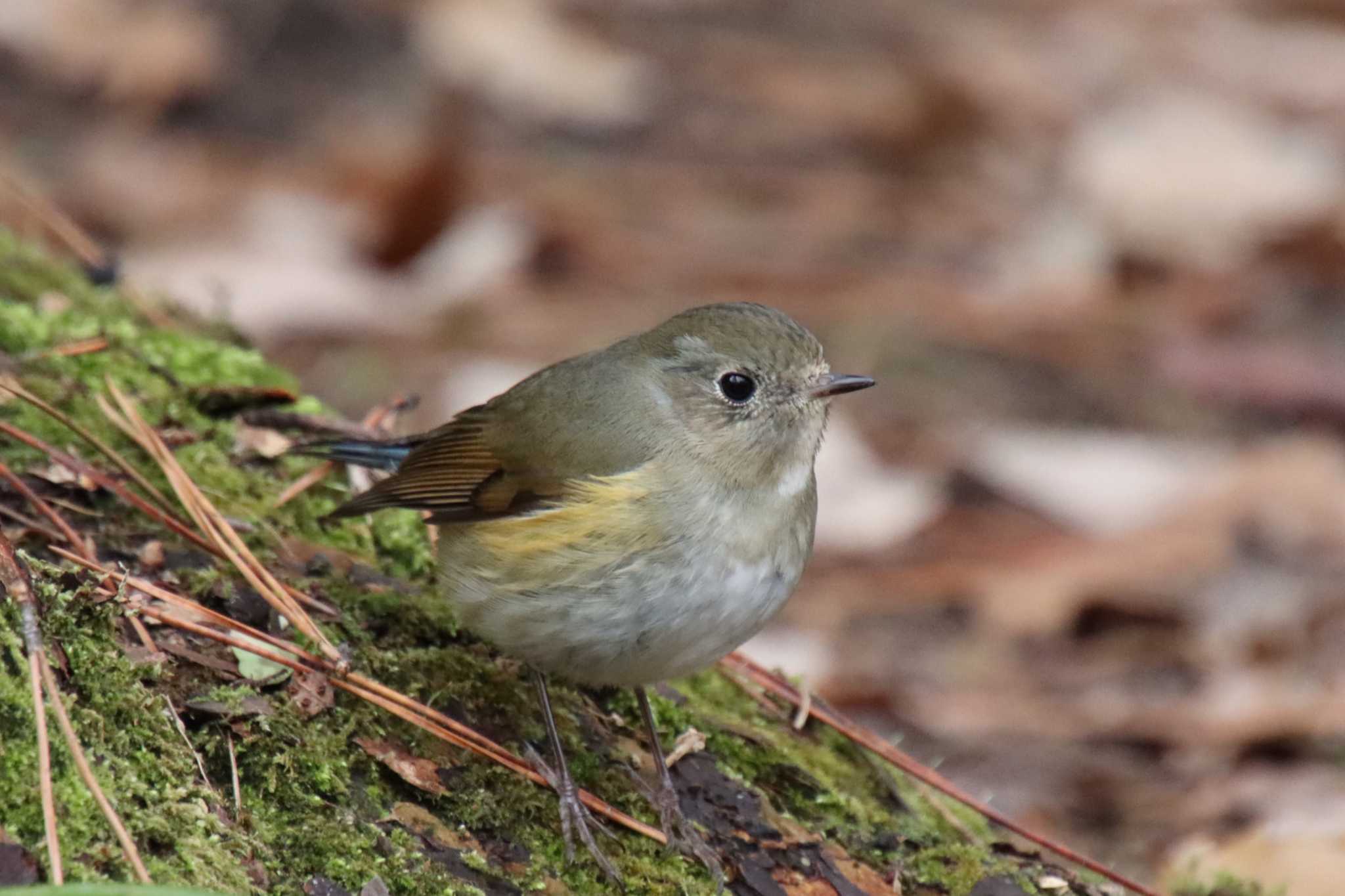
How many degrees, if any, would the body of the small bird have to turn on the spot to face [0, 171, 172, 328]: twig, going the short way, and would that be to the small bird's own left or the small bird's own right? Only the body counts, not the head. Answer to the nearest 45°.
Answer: approximately 180°

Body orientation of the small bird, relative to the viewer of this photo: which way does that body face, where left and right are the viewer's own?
facing the viewer and to the right of the viewer

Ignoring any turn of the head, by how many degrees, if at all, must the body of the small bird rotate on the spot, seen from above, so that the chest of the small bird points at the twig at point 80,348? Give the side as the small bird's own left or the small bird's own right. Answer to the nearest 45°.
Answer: approximately 180°

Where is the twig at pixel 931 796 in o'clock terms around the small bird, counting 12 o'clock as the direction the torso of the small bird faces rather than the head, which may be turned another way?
The twig is roughly at 10 o'clock from the small bird.

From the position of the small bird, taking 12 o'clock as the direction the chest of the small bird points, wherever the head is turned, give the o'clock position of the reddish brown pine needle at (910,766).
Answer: The reddish brown pine needle is roughly at 10 o'clock from the small bird.

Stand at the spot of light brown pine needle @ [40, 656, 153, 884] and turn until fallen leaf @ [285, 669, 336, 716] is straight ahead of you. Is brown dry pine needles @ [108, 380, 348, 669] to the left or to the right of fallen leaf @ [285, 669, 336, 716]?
left

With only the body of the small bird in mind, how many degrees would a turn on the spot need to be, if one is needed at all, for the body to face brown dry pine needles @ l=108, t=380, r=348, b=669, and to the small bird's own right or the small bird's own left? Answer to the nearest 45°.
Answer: approximately 135° to the small bird's own right

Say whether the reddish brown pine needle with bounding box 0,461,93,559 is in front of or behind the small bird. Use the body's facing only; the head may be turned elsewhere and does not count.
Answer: behind
